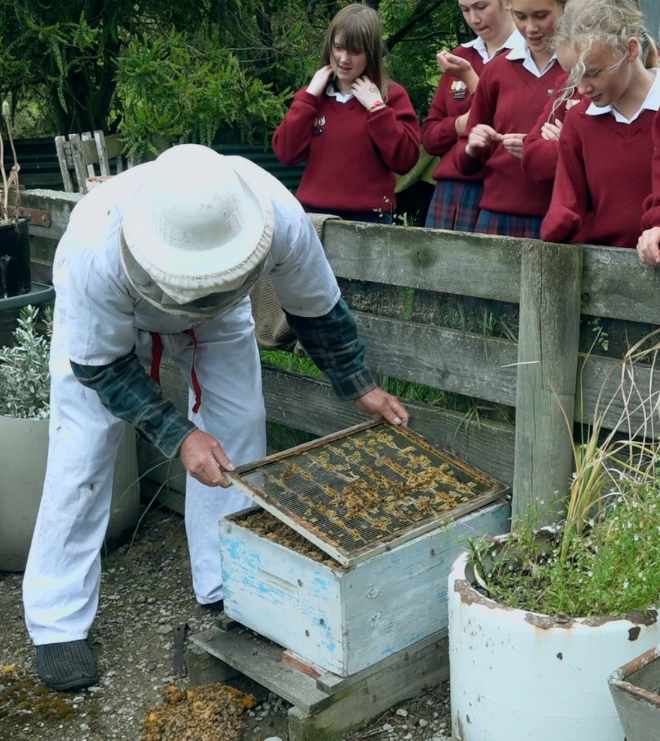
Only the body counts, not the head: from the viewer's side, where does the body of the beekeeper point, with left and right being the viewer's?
facing the viewer and to the right of the viewer

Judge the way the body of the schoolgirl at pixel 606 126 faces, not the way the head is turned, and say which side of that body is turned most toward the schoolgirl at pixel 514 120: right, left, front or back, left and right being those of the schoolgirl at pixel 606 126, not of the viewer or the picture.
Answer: right

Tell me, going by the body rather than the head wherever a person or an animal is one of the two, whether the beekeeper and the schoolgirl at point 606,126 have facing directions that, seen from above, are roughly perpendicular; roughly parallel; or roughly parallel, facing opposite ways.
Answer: roughly perpendicular

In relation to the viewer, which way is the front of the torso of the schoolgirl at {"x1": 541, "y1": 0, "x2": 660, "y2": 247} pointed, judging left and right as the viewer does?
facing the viewer and to the left of the viewer

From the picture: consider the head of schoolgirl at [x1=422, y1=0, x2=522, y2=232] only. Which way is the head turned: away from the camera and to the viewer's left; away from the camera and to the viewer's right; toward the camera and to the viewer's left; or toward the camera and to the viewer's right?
toward the camera and to the viewer's left

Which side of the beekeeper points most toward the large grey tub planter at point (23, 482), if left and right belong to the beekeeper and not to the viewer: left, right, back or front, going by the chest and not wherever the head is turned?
back

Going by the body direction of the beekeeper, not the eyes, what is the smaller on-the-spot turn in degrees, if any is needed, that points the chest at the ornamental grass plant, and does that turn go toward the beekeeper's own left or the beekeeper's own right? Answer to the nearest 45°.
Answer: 0° — they already face it

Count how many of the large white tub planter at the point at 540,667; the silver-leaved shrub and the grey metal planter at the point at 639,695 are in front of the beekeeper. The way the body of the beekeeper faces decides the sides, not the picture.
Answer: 2

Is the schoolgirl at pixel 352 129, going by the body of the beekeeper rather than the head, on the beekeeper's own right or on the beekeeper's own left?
on the beekeeper's own left

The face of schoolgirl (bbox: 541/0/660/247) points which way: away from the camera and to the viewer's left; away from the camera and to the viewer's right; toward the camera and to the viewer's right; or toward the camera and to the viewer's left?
toward the camera and to the viewer's left

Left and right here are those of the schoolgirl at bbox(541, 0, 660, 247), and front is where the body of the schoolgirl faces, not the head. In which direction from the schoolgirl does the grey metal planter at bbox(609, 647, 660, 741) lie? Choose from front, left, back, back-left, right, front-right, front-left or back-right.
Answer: front-left

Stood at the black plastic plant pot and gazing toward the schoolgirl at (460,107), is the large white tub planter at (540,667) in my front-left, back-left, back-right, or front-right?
front-right

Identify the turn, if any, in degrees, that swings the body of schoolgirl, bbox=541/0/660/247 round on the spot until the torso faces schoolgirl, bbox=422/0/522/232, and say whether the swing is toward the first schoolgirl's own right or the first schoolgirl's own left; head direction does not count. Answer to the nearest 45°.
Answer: approximately 90° to the first schoolgirl's own right

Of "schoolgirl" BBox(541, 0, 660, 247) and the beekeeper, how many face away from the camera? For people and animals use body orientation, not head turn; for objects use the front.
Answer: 0
